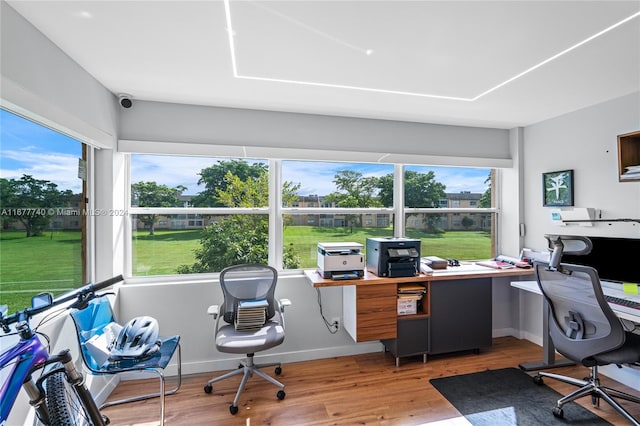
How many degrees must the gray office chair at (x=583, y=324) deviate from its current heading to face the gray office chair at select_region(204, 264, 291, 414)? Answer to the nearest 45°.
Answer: approximately 180°

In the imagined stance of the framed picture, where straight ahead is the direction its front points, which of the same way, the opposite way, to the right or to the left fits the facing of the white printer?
to the left

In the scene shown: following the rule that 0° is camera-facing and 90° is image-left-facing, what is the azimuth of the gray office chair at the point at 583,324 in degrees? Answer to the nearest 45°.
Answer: approximately 225°

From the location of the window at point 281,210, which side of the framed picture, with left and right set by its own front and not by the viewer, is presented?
front

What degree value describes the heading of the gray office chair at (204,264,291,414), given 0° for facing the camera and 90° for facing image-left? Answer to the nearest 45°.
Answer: approximately 0°

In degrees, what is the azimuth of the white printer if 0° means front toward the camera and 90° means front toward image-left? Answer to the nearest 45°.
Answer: approximately 0°

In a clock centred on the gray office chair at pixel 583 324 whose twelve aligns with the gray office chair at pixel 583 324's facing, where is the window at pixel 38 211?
The window is roughly at 6 o'clock from the gray office chair.

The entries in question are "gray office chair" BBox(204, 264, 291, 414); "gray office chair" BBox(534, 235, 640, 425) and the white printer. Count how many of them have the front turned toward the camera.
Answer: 2

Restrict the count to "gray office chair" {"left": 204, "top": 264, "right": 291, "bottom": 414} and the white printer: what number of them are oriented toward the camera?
2

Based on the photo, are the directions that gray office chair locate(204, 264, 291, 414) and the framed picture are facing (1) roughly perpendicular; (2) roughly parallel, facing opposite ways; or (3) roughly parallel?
roughly perpendicular

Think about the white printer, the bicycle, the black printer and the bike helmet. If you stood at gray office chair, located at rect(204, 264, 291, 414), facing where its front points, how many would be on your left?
2
